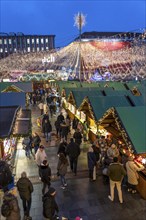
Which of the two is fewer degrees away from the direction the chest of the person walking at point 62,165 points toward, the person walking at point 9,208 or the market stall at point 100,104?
the market stall

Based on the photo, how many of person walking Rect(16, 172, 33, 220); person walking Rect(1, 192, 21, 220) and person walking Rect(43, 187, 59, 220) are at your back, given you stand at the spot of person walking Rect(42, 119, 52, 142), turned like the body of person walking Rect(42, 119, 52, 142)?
3

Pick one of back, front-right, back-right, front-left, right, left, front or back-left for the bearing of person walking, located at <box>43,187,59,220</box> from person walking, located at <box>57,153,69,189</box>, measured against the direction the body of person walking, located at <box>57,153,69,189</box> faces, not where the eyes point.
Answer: back

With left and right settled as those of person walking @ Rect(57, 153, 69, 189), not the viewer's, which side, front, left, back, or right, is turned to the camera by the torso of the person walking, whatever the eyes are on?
back

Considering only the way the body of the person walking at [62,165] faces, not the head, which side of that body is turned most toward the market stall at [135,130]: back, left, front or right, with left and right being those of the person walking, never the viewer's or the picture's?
right

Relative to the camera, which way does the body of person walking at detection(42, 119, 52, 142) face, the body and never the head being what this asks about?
away from the camera

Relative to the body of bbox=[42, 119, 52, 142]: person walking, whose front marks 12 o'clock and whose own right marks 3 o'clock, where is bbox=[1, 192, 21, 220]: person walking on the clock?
bbox=[1, 192, 21, 220]: person walking is roughly at 12 o'clock from bbox=[42, 119, 52, 142]: person walking.

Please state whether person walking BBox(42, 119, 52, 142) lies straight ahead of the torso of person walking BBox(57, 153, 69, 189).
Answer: yes

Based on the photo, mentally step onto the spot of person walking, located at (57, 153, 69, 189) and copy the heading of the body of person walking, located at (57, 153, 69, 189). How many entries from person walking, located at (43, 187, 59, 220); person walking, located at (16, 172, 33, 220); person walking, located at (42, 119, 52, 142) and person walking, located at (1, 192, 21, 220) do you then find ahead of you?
1

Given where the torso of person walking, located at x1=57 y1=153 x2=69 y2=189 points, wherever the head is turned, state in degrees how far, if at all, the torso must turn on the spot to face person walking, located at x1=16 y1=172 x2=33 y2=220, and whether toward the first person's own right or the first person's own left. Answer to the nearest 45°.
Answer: approximately 135° to the first person's own left

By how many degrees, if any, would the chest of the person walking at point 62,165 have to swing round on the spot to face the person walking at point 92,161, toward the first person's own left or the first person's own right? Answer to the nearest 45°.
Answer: approximately 45° to the first person's own right

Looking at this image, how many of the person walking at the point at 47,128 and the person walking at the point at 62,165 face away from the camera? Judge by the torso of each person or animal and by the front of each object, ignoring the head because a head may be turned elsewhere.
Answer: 2

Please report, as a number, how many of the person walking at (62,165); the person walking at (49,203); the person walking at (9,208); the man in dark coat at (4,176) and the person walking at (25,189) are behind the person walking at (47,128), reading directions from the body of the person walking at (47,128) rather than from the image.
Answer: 0

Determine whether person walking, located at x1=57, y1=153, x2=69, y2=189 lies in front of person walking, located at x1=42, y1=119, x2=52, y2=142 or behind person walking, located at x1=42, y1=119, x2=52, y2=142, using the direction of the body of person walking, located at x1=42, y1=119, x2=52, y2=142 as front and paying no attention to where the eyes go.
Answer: behind

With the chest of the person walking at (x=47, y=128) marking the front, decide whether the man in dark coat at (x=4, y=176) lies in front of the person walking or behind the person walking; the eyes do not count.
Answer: in front
